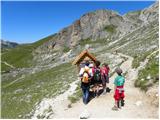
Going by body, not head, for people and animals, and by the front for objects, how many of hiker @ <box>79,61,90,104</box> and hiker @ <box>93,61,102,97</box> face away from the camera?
2

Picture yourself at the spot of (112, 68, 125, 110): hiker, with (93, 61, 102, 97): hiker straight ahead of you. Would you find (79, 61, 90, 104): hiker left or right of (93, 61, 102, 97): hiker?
left

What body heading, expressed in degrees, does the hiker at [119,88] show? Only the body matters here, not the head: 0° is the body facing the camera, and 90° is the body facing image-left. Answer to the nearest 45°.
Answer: approximately 135°

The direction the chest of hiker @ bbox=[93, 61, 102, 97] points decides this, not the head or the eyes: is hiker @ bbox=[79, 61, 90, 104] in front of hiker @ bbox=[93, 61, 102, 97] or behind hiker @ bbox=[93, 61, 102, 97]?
behind

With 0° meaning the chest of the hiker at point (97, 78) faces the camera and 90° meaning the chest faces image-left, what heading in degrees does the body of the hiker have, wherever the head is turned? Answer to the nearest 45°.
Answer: approximately 180°

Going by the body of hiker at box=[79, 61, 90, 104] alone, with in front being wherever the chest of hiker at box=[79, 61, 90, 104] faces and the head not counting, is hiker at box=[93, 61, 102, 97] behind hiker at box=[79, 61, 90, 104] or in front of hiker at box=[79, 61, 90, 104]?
in front

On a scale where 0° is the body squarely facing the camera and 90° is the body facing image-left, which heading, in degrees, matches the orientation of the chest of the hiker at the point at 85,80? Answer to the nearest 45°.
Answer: approximately 180°
